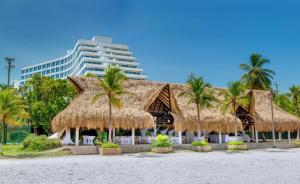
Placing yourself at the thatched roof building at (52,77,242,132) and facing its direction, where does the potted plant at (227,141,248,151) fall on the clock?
The potted plant is roughly at 9 o'clock from the thatched roof building.

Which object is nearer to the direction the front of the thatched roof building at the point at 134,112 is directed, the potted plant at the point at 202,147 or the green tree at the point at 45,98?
the potted plant

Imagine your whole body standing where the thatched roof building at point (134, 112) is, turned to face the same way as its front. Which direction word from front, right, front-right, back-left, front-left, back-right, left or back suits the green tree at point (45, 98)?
back-right

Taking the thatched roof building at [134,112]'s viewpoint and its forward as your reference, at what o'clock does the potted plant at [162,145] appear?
The potted plant is roughly at 11 o'clock from the thatched roof building.

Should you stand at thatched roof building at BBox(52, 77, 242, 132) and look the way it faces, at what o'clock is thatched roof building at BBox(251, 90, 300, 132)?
thatched roof building at BBox(251, 90, 300, 132) is roughly at 8 o'clock from thatched roof building at BBox(52, 77, 242, 132).

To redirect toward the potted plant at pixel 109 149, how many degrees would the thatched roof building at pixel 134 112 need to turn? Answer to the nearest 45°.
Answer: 0° — it already faces it

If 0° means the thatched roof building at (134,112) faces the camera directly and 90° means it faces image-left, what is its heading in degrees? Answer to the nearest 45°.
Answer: approximately 0°
